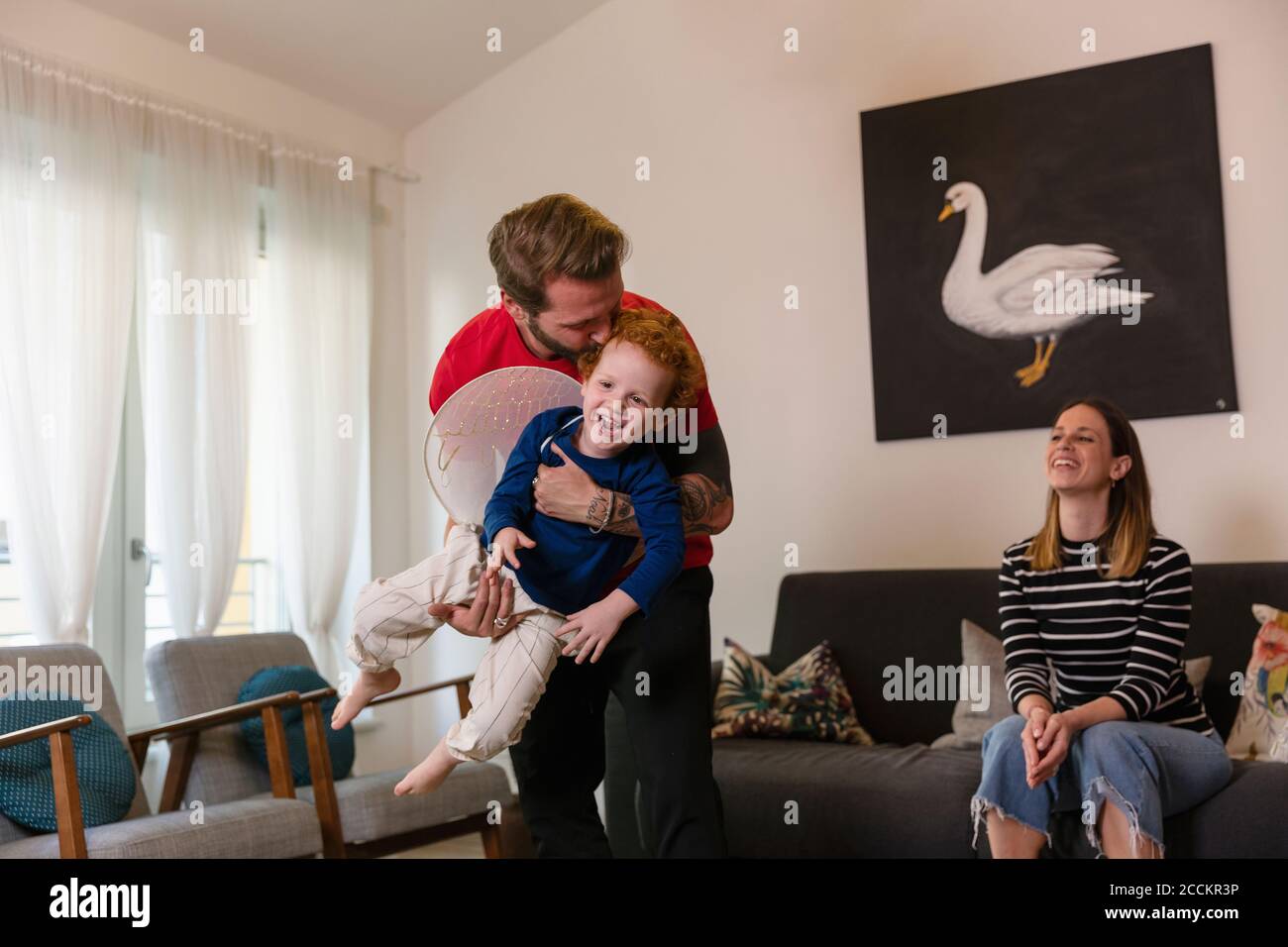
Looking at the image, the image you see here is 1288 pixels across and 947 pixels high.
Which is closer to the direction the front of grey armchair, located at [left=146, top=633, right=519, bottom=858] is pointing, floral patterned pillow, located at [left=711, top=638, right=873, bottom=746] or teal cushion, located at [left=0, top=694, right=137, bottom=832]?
the floral patterned pillow

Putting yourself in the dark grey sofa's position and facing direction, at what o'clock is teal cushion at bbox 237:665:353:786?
The teal cushion is roughly at 3 o'clock from the dark grey sofa.

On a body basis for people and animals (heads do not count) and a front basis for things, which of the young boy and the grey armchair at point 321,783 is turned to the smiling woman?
the grey armchair

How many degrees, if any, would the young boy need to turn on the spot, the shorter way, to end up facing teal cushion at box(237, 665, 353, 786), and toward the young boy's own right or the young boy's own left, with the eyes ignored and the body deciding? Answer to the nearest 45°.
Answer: approximately 135° to the young boy's own right

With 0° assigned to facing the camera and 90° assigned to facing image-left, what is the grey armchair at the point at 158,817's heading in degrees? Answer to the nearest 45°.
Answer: approximately 315°

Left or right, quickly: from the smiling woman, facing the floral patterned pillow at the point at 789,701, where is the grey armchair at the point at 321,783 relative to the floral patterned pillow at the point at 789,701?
left

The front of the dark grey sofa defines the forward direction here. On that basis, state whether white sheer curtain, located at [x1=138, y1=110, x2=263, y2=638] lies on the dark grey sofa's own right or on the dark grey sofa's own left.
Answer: on the dark grey sofa's own right

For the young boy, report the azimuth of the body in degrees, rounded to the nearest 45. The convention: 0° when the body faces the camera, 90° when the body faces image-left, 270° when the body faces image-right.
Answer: approximately 45°
